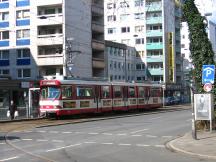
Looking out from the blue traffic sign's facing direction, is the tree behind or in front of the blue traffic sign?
behind

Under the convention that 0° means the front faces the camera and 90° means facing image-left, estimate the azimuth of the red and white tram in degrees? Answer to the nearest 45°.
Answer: approximately 45°

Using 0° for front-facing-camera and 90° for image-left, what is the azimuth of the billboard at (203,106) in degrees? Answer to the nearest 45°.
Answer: approximately 0°

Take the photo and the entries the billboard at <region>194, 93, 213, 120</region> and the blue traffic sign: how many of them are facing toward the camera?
2
